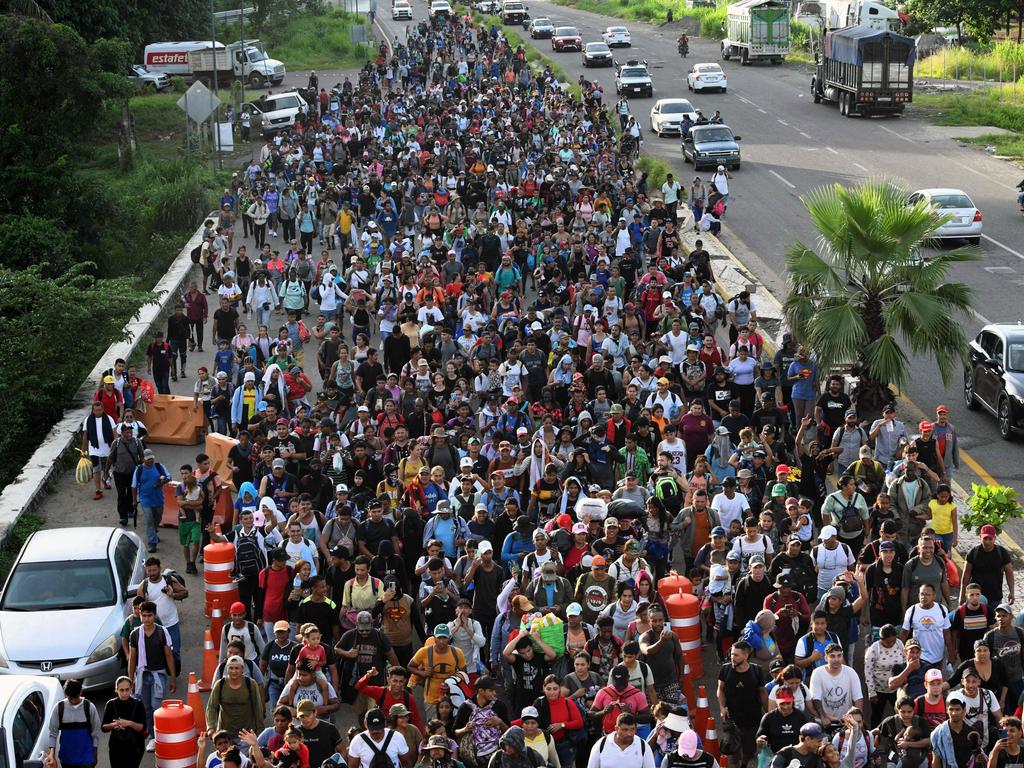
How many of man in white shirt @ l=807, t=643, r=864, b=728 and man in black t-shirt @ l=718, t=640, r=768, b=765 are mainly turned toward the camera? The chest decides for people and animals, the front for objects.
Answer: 2

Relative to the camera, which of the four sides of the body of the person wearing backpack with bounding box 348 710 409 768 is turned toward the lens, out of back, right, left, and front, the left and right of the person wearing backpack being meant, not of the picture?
front

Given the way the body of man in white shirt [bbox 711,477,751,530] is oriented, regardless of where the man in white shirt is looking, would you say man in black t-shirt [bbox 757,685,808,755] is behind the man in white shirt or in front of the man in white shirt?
in front

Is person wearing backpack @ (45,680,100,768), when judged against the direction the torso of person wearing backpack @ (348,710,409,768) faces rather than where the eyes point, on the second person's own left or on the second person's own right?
on the second person's own right

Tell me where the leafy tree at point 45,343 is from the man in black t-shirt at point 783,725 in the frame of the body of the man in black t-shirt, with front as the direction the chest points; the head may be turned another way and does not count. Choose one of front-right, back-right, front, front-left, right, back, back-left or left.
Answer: back-right

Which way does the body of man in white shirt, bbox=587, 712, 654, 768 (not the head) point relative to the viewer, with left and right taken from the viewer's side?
facing the viewer

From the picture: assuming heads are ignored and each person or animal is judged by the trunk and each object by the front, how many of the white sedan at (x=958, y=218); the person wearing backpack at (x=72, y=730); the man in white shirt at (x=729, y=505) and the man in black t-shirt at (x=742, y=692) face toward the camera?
3

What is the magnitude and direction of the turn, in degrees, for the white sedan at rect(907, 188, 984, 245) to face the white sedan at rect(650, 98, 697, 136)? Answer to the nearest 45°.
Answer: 0° — it already faces it

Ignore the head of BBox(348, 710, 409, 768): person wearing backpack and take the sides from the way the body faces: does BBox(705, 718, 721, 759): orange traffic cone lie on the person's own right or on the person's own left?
on the person's own left

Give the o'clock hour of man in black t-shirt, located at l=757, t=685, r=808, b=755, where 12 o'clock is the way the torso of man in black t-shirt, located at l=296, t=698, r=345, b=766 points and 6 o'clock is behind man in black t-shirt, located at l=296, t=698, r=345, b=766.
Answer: man in black t-shirt, located at l=757, t=685, r=808, b=755 is roughly at 8 o'clock from man in black t-shirt, located at l=296, t=698, r=345, b=766.

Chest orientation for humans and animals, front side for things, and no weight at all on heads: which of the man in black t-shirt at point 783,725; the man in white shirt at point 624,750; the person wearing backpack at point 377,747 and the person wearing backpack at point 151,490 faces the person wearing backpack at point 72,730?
the person wearing backpack at point 151,490

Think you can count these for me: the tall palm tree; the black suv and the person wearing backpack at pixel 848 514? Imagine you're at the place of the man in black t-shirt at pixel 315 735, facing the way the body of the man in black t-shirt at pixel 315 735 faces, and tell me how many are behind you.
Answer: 3

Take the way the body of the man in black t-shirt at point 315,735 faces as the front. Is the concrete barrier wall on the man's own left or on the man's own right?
on the man's own right

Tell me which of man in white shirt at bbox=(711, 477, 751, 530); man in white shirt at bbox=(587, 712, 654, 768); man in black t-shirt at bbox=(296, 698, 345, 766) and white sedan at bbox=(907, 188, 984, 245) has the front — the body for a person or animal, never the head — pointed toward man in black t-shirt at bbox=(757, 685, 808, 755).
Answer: man in white shirt at bbox=(711, 477, 751, 530)

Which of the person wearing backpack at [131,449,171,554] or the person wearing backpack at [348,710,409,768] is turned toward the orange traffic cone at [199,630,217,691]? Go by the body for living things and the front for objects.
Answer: the person wearing backpack at [131,449,171,554]

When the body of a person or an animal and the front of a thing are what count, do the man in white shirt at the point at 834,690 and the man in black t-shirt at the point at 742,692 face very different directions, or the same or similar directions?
same or similar directions

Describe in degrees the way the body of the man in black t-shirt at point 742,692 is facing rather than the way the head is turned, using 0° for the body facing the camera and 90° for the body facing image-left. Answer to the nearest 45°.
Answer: approximately 0°
